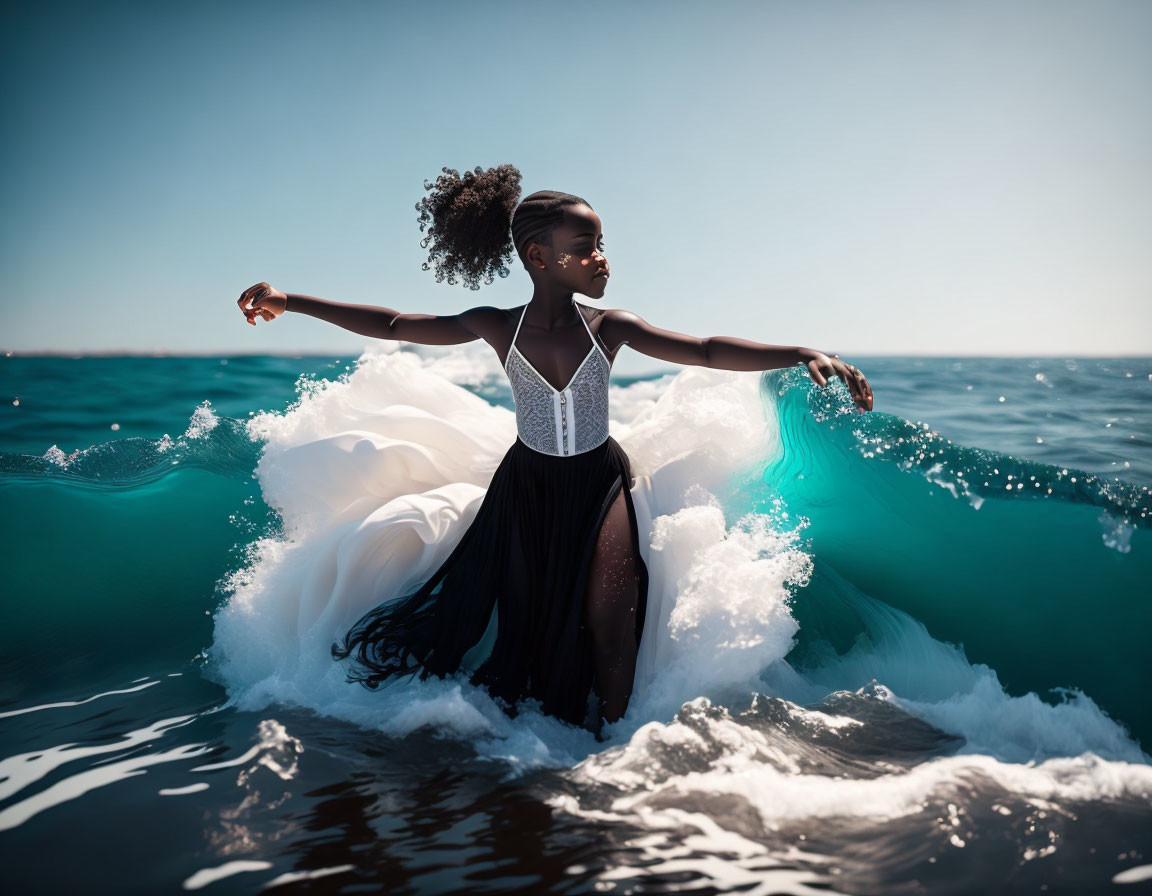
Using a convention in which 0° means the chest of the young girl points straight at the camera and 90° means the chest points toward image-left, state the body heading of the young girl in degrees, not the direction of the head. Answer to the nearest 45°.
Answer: approximately 0°

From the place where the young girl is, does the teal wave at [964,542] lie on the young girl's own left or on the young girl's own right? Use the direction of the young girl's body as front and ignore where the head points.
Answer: on the young girl's own left
